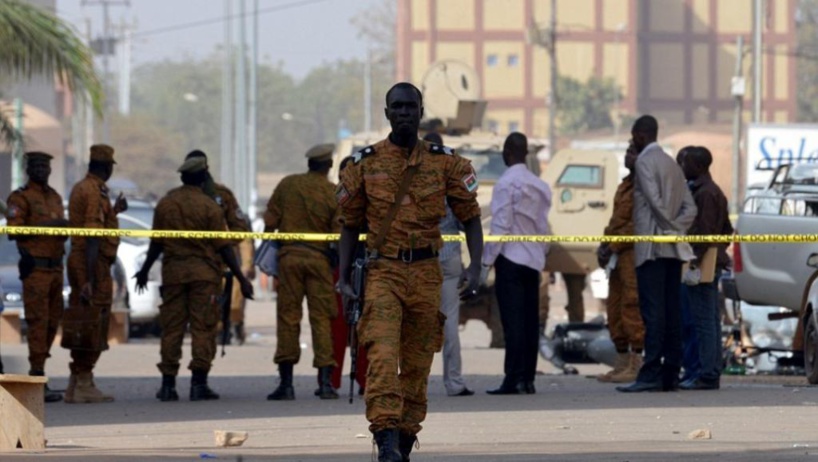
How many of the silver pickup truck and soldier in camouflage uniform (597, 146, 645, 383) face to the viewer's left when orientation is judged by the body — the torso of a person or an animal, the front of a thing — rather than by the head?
1

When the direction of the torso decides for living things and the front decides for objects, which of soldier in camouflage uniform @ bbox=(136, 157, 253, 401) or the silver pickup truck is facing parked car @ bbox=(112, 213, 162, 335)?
the soldier in camouflage uniform

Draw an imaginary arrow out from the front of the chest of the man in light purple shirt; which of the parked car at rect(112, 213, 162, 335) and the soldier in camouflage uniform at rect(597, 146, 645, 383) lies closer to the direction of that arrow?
the parked car

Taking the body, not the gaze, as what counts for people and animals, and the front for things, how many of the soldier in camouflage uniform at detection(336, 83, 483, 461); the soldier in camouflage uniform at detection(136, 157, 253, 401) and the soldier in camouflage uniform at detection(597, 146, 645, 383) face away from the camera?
1

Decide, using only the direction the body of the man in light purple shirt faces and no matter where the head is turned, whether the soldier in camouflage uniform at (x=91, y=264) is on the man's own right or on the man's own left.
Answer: on the man's own left

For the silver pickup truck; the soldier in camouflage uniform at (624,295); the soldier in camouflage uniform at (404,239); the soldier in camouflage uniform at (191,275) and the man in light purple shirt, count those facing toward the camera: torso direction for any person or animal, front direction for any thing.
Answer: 1

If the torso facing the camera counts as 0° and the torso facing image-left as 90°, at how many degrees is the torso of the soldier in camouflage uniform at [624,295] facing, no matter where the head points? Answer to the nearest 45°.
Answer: approximately 90°

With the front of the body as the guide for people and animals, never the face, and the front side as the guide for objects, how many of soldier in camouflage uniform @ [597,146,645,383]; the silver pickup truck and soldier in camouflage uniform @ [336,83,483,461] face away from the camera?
0

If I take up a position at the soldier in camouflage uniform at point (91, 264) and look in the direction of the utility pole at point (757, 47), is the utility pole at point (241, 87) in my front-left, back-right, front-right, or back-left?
front-left

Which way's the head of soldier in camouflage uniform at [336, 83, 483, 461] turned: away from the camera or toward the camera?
toward the camera

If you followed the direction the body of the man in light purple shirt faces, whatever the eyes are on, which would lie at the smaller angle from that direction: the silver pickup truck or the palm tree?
the palm tree

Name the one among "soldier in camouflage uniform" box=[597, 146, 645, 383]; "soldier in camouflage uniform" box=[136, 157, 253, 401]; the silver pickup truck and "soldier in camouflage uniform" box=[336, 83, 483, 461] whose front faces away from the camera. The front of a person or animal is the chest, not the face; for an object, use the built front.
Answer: "soldier in camouflage uniform" box=[136, 157, 253, 401]

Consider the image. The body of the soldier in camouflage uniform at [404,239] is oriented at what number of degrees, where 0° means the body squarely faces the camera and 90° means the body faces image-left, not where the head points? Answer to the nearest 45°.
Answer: approximately 0°
